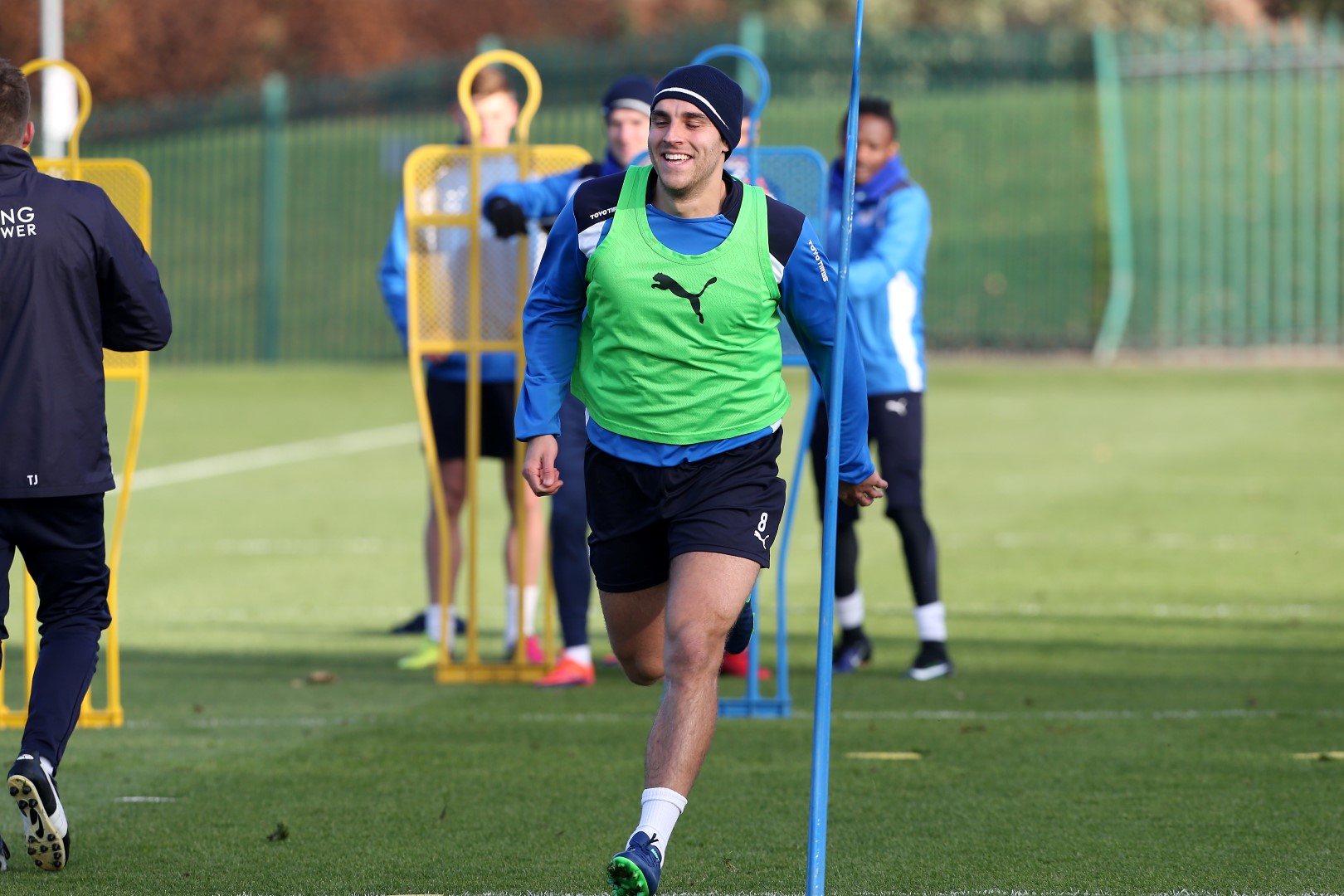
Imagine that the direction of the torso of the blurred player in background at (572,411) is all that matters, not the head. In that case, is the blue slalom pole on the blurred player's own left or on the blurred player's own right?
on the blurred player's own left

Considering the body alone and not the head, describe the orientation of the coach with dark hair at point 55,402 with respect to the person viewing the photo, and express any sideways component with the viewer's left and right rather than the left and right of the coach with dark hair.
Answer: facing away from the viewer

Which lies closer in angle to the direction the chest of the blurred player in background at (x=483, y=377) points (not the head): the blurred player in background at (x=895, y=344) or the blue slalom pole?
the blue slalom pole

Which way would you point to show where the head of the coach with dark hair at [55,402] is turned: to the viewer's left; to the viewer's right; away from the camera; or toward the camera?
away from the camera

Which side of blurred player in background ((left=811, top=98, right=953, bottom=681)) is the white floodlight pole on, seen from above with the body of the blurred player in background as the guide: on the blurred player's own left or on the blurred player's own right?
on the blurred player's own right

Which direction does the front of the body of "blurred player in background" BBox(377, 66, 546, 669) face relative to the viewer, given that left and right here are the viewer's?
facing the viewer

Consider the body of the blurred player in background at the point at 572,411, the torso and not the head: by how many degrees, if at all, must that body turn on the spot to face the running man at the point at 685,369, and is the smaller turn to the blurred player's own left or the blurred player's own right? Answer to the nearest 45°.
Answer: approximately 45° to the blurred player's own left

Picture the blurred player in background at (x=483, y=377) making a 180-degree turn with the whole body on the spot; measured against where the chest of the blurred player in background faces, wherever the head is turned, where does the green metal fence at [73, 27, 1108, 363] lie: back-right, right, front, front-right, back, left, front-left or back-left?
front

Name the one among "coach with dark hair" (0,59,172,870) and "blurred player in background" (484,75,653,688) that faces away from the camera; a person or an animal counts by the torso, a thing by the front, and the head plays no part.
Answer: the coach with dark hair

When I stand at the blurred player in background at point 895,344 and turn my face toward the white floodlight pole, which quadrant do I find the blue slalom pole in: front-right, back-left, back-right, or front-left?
back-left

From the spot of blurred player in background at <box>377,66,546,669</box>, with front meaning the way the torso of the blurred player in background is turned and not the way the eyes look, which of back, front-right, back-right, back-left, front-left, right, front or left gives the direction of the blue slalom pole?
front

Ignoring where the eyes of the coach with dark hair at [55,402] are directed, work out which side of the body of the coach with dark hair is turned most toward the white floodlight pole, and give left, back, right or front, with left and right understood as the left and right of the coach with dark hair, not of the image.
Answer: front

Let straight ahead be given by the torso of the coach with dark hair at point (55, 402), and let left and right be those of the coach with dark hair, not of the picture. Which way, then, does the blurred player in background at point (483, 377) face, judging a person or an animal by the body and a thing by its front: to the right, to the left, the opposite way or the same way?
the opposite way

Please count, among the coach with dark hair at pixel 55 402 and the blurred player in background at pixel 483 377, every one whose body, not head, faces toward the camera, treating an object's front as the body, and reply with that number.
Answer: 1

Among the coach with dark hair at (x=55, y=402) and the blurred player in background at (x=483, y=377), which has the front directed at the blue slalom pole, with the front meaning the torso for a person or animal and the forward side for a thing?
the blurred player in background

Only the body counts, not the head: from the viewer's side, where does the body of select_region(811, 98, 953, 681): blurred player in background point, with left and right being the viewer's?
facing the viewer and to the left of the viewer
